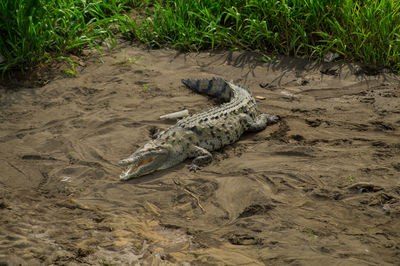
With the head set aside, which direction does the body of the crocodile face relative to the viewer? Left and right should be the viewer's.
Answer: facing the viewer and to the left of the viewer
